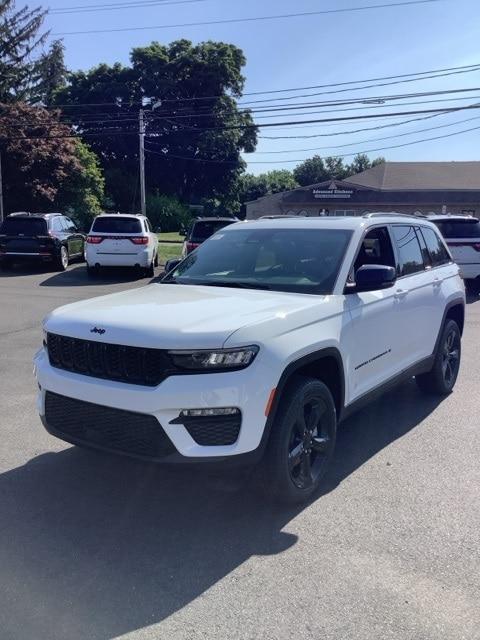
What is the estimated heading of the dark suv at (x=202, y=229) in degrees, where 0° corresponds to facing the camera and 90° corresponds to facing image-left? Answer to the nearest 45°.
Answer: approximately 180°

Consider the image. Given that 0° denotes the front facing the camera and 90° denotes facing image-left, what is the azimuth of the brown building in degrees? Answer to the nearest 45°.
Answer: approximately 0°

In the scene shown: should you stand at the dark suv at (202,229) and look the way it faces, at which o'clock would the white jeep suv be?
The white jeep suv is roughly at 6 o'clock from the dark suv.

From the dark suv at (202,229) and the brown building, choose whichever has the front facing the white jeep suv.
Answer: the brown building

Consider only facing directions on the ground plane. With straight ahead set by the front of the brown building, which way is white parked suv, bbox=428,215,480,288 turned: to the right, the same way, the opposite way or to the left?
the opposite way

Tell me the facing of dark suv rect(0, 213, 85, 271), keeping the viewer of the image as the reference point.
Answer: facing away from the viewer and to the right of the viewer

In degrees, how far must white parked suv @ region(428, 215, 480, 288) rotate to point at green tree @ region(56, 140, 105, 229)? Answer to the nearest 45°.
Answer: approximately 45° to its left

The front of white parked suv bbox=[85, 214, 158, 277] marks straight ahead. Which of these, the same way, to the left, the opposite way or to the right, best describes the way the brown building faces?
the opposite way

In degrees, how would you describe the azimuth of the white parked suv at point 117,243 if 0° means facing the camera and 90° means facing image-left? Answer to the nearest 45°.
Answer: approximately 180°

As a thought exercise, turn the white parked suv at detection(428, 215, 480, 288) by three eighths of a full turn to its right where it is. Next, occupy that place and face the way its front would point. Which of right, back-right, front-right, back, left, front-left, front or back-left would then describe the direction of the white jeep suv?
front-right

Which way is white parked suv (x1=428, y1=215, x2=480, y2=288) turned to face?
away from the camera
